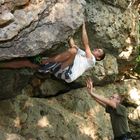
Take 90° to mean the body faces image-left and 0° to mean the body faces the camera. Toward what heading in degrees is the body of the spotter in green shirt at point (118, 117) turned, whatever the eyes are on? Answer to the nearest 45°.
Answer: approximately 90°

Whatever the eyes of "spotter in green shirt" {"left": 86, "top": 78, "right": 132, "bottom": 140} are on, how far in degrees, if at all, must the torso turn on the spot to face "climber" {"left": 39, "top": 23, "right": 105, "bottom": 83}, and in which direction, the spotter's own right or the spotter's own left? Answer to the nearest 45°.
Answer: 0° — they already face them
